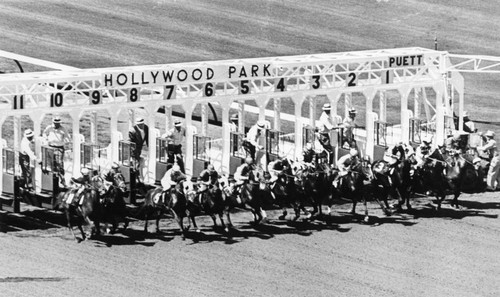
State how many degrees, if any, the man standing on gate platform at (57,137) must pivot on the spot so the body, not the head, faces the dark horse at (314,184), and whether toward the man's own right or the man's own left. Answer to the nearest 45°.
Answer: approximately 90° to the man's own left
